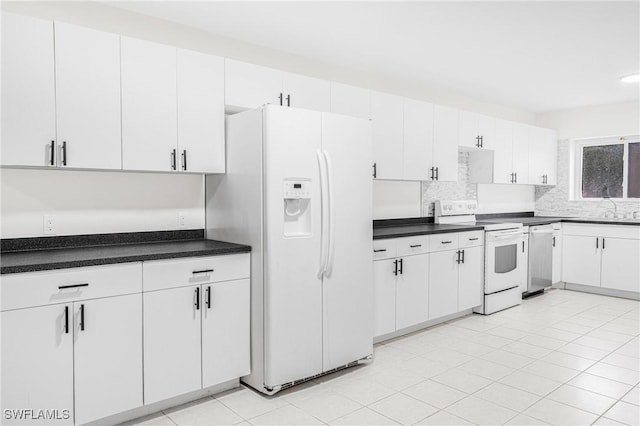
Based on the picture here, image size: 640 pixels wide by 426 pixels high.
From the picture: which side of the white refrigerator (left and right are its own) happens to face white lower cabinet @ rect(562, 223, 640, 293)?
left

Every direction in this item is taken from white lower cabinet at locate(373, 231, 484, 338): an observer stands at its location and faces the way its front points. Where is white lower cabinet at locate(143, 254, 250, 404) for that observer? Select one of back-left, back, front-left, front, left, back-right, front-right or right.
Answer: right

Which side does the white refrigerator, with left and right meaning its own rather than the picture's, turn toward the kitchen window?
left

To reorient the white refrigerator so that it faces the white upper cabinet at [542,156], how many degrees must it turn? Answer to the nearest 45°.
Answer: approximately 90° to its left

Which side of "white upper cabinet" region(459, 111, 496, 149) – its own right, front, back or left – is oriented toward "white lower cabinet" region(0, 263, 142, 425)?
right

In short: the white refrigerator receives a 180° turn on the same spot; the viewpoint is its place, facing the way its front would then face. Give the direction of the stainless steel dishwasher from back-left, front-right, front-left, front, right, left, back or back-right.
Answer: right
